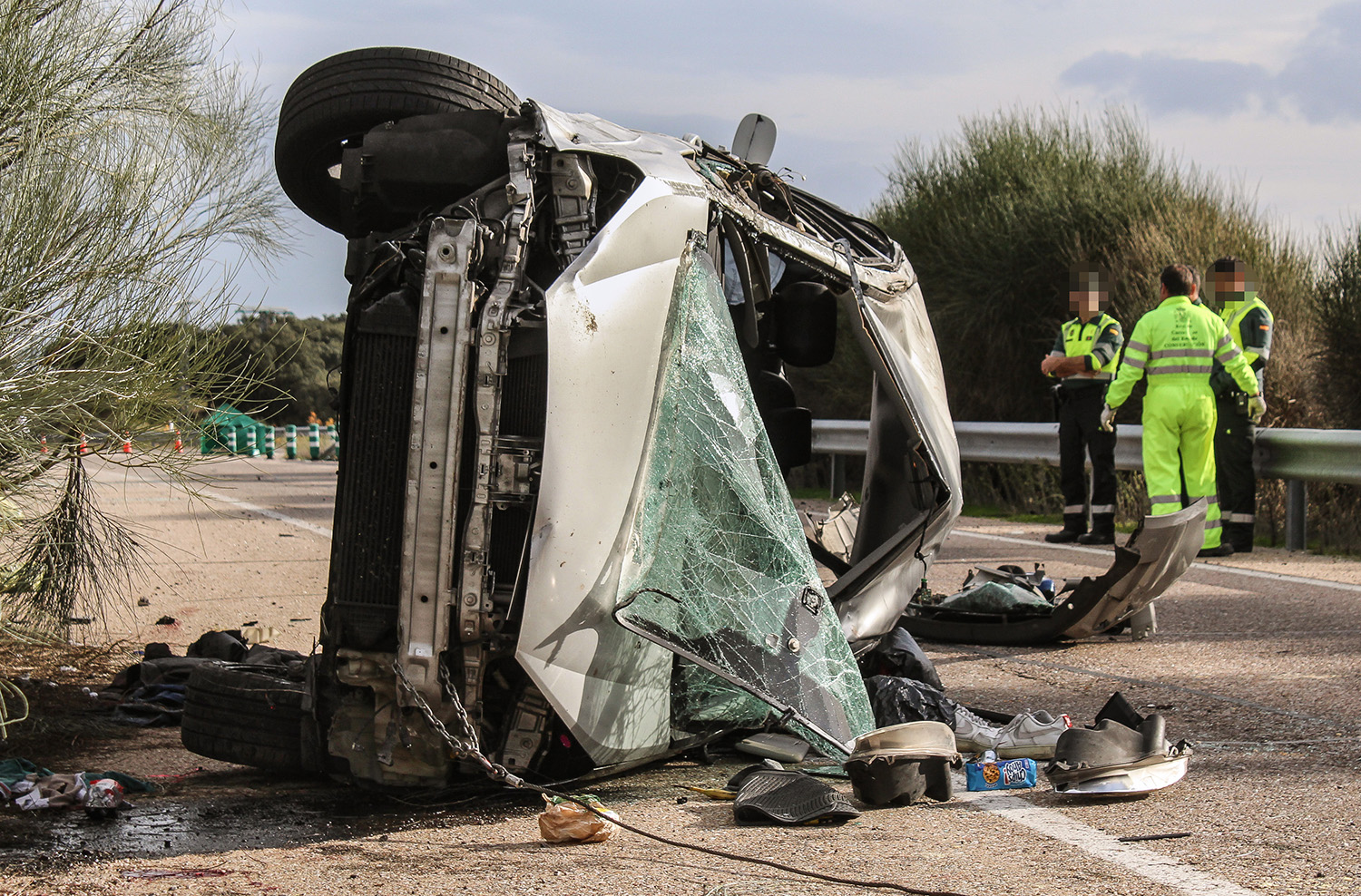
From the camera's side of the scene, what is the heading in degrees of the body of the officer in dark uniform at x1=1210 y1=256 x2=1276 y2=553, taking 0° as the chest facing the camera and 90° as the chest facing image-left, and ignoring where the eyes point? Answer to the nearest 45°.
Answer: approximately 45°

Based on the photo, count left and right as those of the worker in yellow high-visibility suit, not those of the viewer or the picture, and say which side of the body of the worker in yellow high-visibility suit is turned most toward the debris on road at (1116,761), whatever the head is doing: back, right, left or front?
back

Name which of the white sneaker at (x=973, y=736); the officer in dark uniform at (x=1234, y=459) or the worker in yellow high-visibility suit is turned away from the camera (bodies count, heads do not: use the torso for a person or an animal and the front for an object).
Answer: the worker in yellow high-visibility suit

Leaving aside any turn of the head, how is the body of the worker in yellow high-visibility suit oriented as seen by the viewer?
away from the camera

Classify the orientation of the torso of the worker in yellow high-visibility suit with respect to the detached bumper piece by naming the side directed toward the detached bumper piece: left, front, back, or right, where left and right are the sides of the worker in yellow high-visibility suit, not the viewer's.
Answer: back

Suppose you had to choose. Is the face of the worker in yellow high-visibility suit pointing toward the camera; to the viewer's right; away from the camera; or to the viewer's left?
away from the camera
